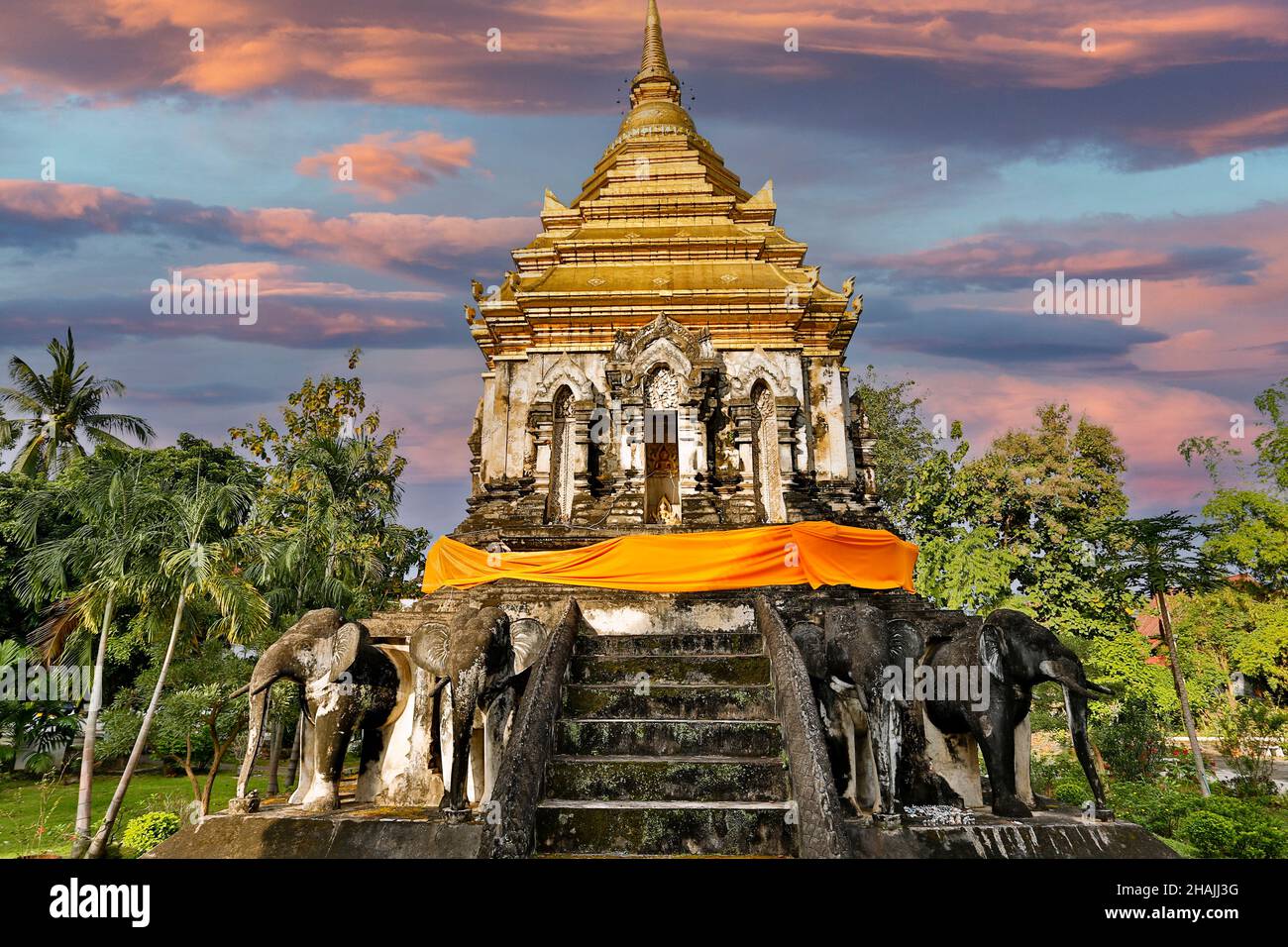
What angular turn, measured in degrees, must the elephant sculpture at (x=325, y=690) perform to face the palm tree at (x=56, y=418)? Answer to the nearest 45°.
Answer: approximately 135° to its right

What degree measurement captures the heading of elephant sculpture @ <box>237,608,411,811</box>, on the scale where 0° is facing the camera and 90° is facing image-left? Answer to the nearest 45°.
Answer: approximately 45°

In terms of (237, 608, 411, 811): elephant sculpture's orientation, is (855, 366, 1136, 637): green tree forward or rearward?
rearward

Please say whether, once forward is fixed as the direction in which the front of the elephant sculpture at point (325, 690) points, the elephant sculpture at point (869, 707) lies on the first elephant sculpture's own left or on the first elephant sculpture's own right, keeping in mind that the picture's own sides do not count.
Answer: on the first elephant sculpture's own left

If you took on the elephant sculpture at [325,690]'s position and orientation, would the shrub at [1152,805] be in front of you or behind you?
behind

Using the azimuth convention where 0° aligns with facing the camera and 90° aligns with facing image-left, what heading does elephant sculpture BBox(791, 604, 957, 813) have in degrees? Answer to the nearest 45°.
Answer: approximately 0°

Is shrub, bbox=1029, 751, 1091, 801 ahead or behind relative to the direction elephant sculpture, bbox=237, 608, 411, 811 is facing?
behind

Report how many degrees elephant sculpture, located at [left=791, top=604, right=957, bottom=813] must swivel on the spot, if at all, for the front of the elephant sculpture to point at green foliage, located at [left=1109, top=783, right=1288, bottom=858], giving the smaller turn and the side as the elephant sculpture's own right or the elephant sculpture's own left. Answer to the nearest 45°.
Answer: approximately 135° to the elephant sculpture's own left
